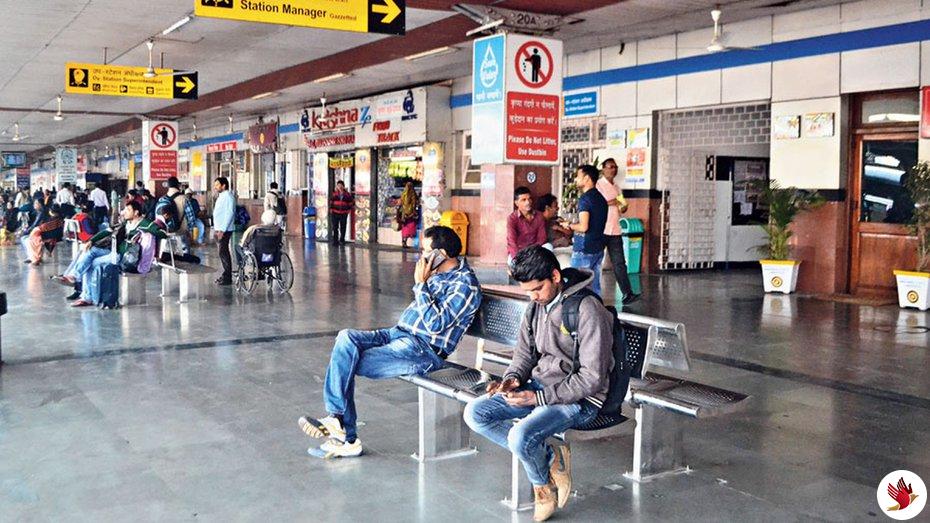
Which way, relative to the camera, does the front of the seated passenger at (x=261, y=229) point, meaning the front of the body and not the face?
away from the camera

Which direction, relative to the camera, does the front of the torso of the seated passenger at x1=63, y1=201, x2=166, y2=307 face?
to the viewer's left

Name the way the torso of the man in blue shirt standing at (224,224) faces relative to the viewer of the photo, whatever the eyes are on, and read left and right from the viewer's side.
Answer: facing to the left of the viewer

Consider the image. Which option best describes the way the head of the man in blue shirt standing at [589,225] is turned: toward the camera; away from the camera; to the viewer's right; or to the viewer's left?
to the viewer's left

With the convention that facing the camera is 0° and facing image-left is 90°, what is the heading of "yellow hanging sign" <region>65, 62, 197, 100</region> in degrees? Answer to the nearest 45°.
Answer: approximately 0°

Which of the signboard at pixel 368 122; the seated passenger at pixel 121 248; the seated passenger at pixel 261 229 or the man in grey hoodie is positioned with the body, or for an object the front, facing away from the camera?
the seated passenger at pixel 261 229
